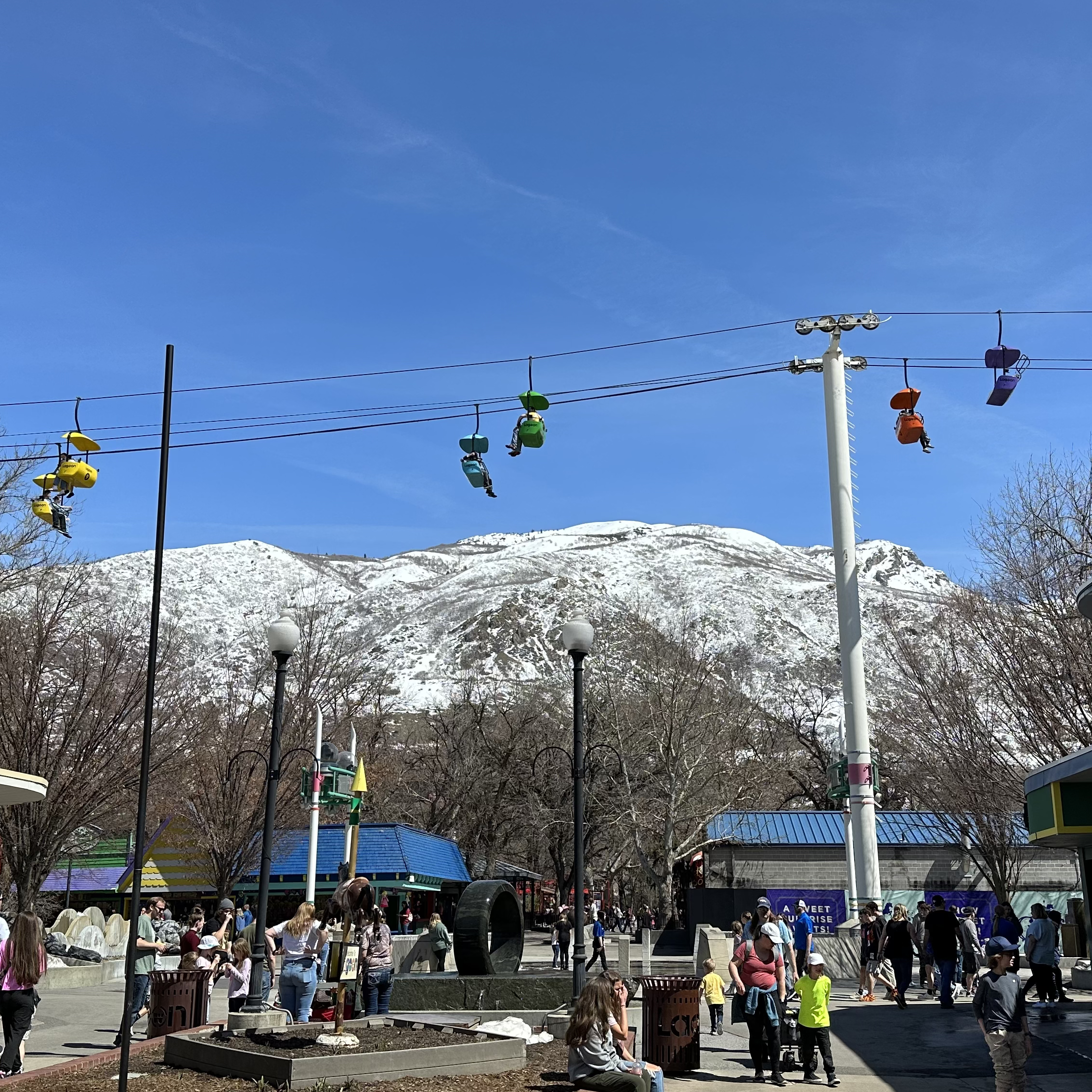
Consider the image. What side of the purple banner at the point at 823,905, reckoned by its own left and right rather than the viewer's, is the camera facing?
front

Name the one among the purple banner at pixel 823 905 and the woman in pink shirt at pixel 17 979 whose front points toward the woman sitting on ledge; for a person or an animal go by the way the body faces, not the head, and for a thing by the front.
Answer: the purple banner

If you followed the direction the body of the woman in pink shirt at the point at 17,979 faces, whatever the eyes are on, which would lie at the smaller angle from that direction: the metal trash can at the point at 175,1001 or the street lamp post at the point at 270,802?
the metal trash can

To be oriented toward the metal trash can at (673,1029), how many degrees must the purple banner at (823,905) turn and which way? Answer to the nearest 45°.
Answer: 0° — it already faces it

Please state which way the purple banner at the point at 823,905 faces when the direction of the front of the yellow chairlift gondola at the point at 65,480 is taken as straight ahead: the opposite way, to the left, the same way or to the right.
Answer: to the left
